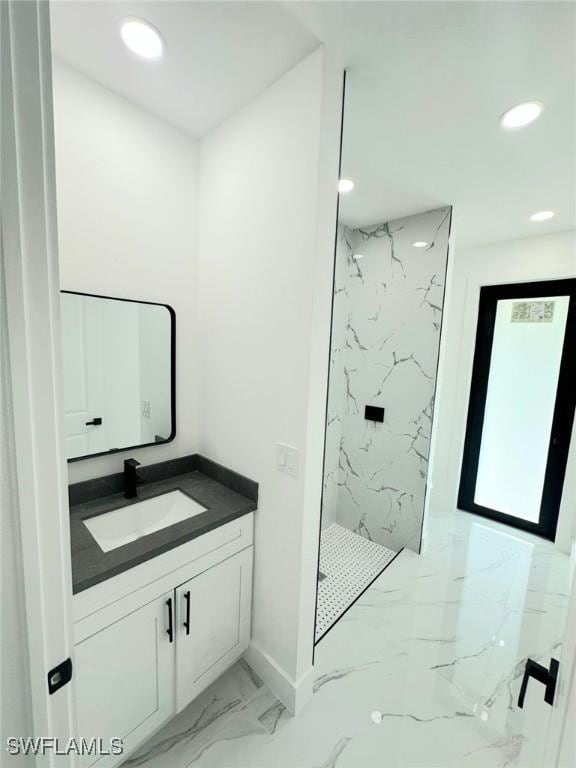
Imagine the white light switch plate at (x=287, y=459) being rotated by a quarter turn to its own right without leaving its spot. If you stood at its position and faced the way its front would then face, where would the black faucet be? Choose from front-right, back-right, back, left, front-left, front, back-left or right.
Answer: front-left

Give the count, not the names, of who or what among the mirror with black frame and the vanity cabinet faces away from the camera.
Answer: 0

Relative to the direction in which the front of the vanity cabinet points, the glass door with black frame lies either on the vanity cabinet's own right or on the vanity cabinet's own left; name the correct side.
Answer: on the vanity cabinet's own left

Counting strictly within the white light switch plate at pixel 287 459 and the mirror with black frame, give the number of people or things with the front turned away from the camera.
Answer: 0

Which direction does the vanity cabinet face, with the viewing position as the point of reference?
facing the viewer and to the right of the viewer

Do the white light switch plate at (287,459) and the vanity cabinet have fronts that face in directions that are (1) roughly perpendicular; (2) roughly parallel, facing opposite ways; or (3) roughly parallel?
roughly perpendicular

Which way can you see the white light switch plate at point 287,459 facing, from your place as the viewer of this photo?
facing the viewer and to the left of the viewer

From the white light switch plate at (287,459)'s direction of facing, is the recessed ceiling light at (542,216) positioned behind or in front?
behind

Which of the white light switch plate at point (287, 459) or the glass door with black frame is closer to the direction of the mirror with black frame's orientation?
the white light switch plate
